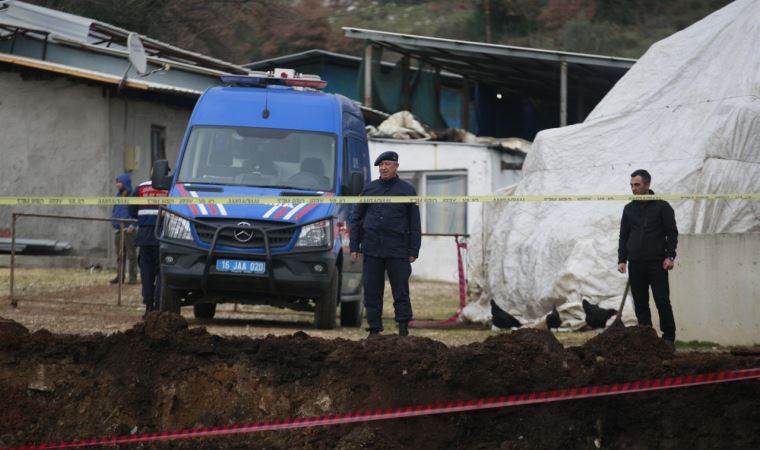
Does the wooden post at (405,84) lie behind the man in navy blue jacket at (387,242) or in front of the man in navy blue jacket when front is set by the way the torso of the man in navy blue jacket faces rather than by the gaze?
behind

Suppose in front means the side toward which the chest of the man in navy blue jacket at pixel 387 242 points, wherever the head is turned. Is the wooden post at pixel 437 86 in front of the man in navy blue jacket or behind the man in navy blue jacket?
behind

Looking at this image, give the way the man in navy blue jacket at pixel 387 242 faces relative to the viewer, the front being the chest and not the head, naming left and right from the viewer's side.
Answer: facing the viewer

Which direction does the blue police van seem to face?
toward the camera

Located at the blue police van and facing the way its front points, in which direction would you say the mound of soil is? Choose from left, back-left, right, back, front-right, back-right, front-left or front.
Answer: front

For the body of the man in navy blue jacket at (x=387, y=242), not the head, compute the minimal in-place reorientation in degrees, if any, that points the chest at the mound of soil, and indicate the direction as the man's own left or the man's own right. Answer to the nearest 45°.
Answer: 0° — they already face it

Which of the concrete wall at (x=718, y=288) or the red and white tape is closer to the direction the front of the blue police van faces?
the red and white tape

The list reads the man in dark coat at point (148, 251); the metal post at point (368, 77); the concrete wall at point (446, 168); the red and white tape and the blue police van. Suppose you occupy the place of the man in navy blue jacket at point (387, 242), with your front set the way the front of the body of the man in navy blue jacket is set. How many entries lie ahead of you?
1

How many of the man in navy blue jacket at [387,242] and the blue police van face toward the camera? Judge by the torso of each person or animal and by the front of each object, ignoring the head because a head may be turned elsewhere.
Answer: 2

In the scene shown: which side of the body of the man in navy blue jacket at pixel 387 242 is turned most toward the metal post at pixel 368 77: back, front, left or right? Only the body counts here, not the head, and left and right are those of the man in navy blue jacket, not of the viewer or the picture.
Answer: back

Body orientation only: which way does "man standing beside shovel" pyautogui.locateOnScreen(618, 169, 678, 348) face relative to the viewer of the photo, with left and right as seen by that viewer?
facing the viewer and to the left of the viewer

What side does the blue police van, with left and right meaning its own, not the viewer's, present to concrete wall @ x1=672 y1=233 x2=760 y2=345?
left

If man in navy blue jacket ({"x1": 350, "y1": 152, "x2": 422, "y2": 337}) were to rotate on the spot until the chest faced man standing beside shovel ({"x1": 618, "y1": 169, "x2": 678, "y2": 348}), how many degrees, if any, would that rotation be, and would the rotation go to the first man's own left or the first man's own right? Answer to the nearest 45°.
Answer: approximately 90° to the first man's own left
